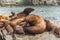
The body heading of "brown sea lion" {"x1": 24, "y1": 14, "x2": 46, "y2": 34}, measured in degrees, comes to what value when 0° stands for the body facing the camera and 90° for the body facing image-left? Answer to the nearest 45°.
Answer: approximately 90°
